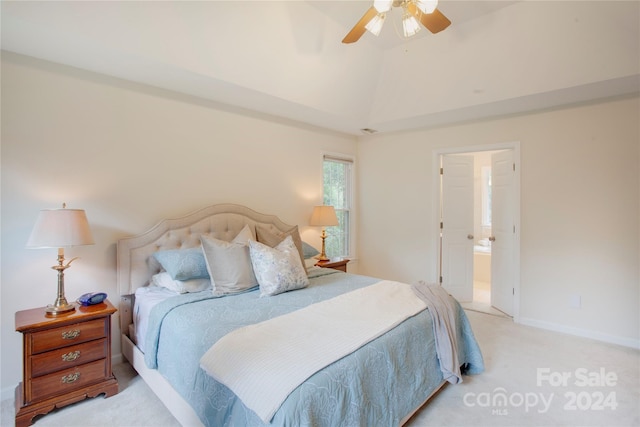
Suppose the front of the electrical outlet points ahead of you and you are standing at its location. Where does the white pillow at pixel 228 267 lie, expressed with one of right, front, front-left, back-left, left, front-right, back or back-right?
front-right

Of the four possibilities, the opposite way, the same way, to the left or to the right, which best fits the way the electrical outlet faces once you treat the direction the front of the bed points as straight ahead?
to the right

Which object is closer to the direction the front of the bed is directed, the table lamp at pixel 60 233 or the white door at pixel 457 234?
the white door

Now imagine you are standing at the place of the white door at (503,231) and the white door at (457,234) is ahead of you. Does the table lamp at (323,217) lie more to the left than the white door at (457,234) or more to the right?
left

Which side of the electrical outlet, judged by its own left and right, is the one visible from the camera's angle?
front

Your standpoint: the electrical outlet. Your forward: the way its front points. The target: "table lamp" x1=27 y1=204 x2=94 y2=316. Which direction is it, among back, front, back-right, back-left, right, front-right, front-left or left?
front-right

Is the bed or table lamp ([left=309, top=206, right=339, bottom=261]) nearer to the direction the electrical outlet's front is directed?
the bed

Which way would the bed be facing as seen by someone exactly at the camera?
facing the viewer and to the right of the viewer
